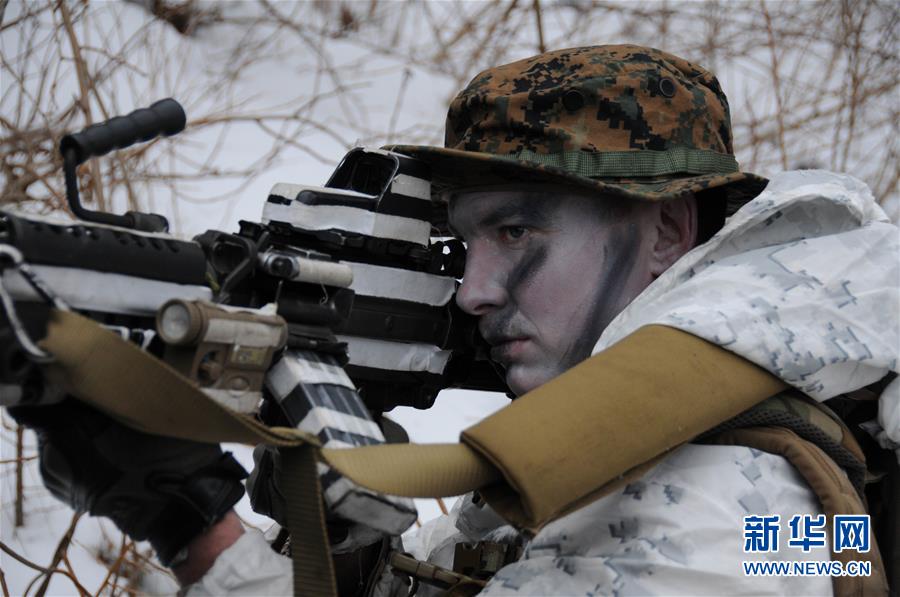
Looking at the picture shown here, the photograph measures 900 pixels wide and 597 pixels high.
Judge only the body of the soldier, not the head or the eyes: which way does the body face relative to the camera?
to the viewer's left

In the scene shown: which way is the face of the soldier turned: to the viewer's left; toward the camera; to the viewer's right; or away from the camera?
to the viewer's left
